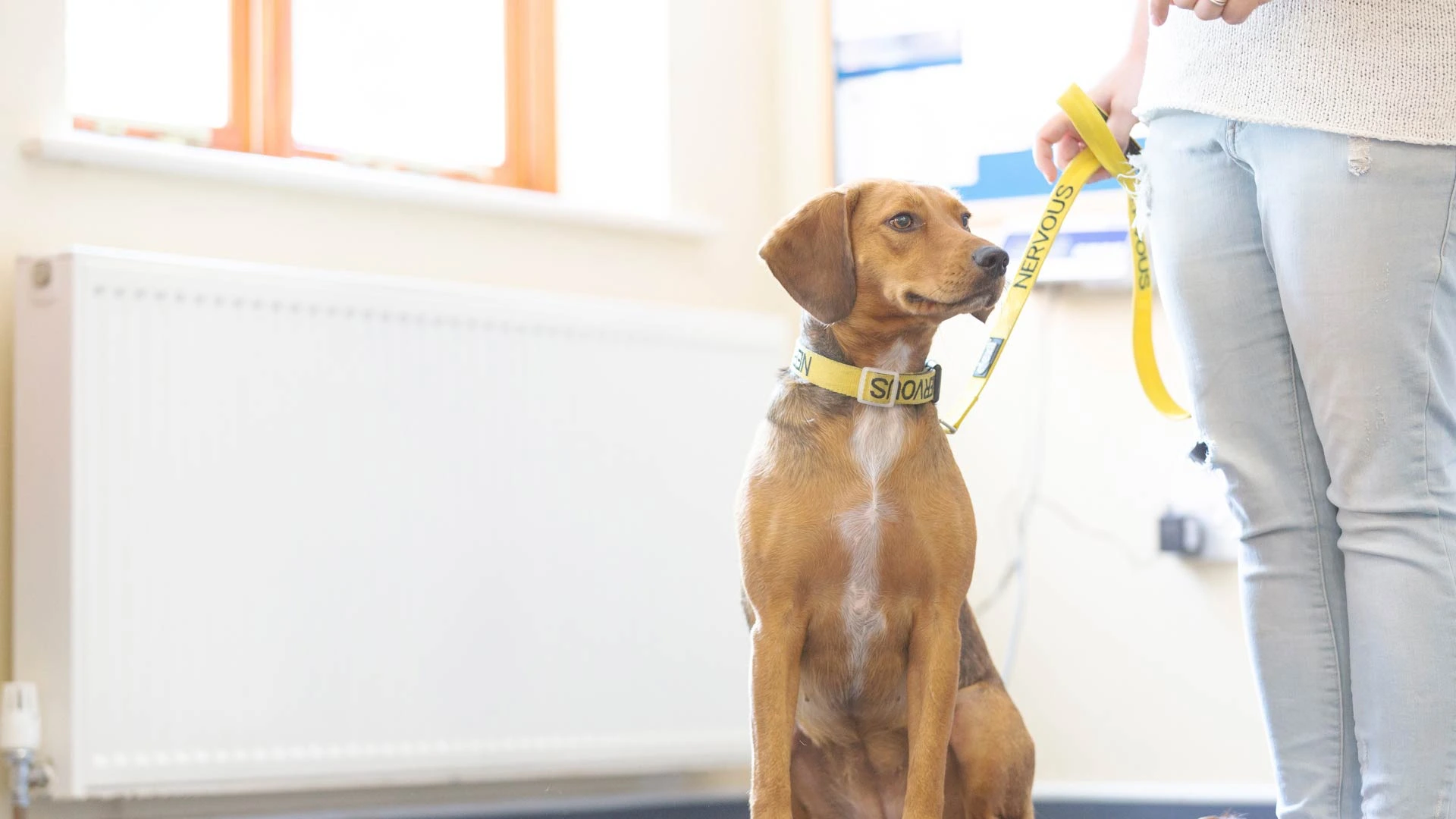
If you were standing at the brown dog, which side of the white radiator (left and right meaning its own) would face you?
front

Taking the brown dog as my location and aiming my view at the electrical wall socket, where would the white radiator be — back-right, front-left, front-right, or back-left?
front-left

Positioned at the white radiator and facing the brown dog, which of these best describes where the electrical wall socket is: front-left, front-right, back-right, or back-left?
front-left

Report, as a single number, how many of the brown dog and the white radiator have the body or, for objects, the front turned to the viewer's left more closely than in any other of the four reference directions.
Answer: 0

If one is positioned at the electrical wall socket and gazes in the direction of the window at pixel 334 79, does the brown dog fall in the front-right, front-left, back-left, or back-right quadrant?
front-left

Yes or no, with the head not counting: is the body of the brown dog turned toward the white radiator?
no

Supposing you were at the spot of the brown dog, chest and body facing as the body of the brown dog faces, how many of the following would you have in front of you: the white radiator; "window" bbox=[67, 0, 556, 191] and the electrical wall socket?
0

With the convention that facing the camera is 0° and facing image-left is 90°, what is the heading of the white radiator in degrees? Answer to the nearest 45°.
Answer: approximately 315°

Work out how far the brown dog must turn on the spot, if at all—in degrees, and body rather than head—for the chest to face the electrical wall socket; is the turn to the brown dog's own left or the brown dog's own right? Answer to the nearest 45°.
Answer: approximately 135° to the brown dog's own left

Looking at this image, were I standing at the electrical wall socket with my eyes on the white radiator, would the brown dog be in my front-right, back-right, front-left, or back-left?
front-left

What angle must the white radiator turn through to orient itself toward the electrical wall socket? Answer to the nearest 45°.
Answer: approximately 45° to its left

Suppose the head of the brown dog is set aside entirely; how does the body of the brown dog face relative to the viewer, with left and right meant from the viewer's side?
facing the viewer
